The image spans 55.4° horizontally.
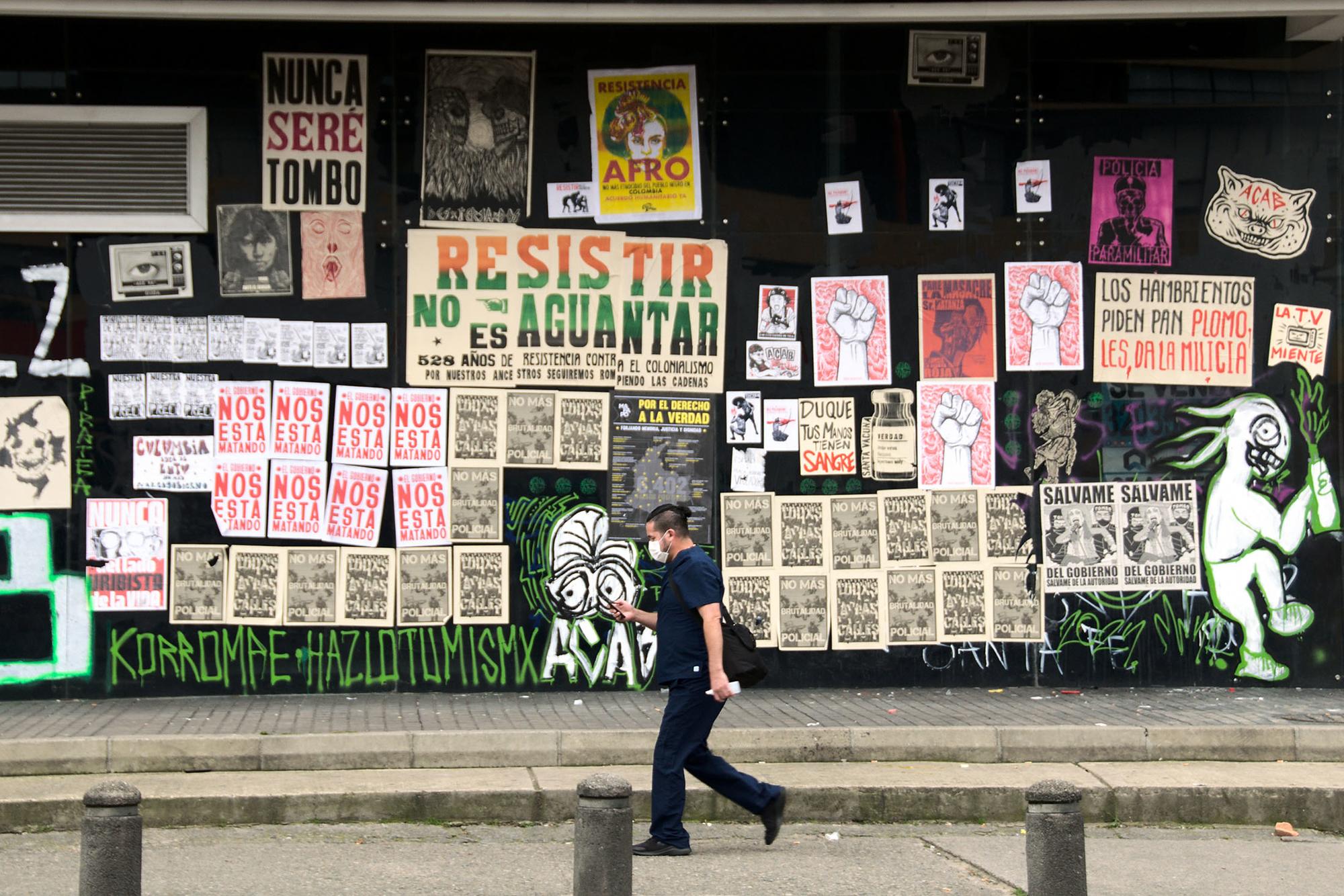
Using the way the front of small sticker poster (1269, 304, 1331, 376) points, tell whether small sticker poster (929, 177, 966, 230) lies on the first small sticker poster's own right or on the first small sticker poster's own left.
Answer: on the first small sticker poster's own right

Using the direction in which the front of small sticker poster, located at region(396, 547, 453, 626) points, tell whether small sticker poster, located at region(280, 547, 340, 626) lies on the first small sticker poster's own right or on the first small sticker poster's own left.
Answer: on the first small sticker poster's own right

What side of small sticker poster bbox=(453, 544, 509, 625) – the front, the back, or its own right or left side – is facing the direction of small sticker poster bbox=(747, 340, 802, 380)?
left

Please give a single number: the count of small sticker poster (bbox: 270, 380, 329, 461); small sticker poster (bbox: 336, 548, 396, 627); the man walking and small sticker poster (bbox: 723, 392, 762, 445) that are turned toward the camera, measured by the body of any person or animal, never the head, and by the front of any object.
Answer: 3

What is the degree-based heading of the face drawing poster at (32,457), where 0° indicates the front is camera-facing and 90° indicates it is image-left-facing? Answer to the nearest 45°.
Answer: approximately 0°

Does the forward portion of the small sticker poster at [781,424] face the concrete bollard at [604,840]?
yes
